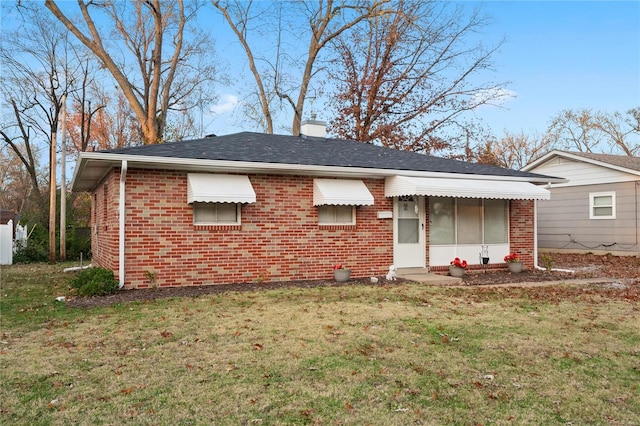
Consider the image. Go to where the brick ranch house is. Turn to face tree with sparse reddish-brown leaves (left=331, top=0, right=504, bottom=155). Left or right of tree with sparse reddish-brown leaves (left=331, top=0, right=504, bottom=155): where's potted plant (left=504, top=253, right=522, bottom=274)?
right

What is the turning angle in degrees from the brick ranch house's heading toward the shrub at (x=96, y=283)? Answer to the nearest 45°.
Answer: approximately 90° to its right

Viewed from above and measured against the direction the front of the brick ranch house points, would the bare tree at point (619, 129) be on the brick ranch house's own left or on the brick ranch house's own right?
on the brick ranch house's own left

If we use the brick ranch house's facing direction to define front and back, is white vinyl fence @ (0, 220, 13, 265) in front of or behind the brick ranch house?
behind

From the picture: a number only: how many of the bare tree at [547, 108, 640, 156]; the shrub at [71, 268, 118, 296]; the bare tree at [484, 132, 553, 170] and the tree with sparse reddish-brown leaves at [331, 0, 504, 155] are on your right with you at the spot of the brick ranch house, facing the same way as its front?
1

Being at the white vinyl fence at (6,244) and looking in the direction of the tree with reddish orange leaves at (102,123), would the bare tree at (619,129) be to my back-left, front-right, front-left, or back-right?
front-right

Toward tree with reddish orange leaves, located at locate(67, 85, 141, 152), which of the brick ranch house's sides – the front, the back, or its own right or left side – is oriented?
back

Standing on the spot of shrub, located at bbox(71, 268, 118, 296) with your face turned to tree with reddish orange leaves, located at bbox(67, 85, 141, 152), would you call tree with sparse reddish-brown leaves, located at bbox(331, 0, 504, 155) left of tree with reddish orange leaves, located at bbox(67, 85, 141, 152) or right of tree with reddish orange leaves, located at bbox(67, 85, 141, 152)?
right

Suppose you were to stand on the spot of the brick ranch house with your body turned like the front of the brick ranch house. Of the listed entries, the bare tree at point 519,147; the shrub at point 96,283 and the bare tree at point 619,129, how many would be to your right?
1

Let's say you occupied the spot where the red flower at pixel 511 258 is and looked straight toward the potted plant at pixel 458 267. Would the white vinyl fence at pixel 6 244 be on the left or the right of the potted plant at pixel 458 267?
right

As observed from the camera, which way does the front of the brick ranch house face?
facing the viewer and to the right of the viewer

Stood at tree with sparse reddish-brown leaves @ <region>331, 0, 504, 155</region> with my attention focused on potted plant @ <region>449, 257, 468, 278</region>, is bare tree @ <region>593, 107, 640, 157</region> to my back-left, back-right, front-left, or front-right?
back-left
